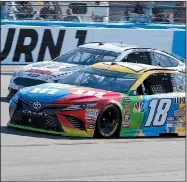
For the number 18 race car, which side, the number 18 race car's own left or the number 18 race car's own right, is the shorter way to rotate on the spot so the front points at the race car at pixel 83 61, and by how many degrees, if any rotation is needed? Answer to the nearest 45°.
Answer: approximately 135° to the number 18 race car's own right

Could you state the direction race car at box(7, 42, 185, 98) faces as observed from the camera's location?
facing the viewer and to the left of the viewer

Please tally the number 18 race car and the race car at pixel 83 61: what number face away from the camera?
0
